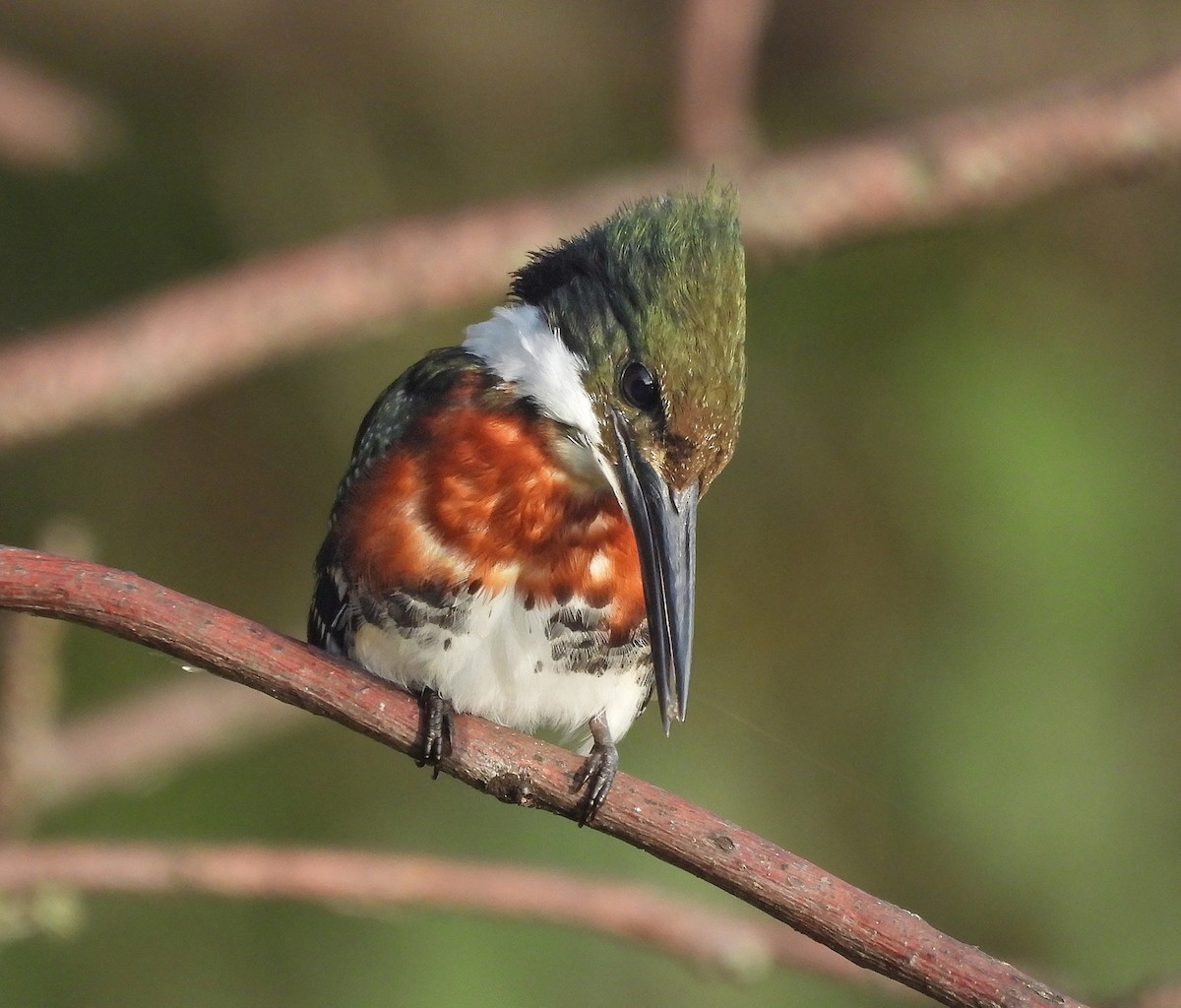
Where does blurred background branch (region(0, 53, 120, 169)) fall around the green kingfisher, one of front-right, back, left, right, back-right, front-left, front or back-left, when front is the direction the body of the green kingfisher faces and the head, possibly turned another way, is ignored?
back

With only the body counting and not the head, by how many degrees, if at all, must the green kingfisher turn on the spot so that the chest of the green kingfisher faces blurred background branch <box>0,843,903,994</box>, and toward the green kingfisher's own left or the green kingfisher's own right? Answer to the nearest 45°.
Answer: approximately 135° to the green kingfisher's own left

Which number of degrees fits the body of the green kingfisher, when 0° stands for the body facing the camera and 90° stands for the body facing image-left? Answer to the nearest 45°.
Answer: approximately 315°

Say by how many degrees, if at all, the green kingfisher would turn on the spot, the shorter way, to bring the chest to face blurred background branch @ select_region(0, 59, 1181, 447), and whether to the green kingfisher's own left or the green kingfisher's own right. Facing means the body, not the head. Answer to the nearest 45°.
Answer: approximately 135° to the green kingfisher's own left

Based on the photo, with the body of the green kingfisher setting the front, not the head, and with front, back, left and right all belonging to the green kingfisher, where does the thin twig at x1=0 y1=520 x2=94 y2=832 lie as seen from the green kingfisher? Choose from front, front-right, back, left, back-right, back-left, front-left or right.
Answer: back
